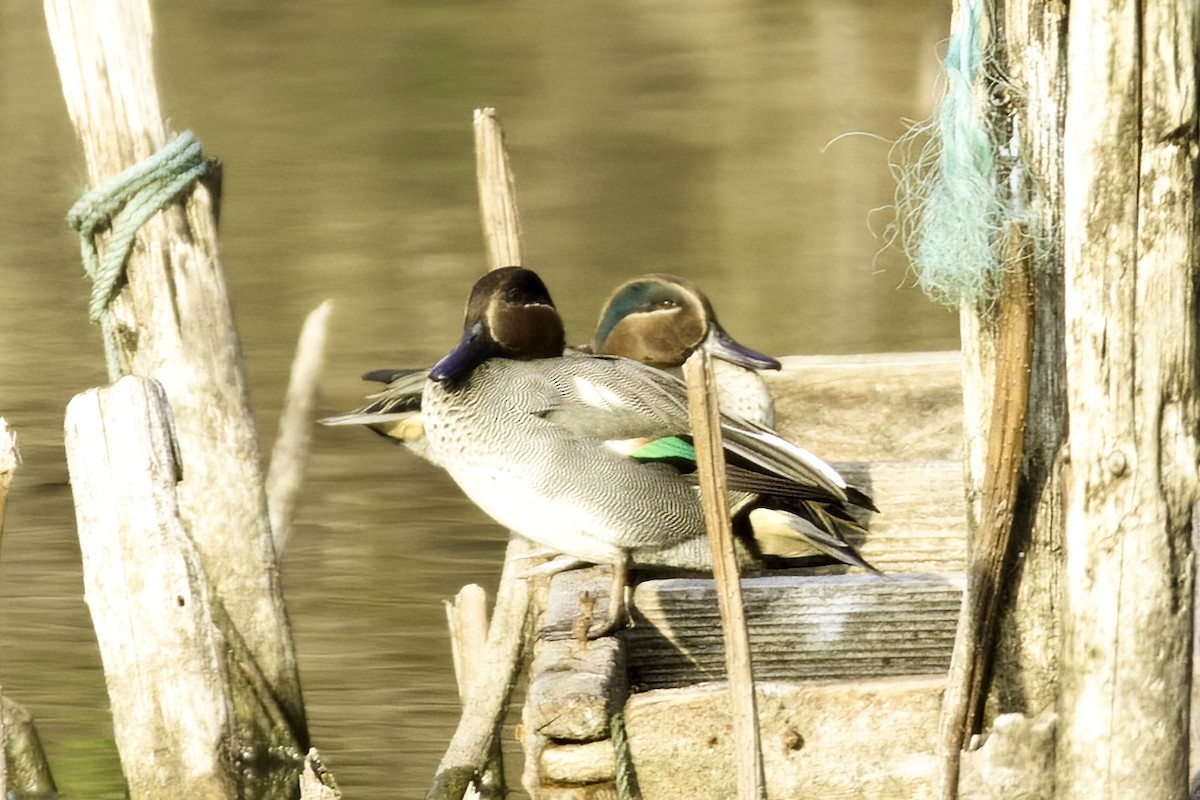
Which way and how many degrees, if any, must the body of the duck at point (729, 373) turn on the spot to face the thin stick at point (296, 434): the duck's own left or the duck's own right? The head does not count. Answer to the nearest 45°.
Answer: approximately 180°

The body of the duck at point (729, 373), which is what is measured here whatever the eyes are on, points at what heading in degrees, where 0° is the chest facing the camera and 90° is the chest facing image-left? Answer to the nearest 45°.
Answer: approximately 270°

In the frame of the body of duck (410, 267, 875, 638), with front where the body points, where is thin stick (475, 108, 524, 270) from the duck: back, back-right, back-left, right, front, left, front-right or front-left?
right

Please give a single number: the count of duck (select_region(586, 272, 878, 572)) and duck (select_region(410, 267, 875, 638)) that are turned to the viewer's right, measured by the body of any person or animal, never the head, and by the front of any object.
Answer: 1

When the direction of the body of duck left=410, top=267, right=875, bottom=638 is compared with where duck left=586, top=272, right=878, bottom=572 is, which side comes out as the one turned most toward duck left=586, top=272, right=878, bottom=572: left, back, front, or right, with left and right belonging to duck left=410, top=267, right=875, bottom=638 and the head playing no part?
right

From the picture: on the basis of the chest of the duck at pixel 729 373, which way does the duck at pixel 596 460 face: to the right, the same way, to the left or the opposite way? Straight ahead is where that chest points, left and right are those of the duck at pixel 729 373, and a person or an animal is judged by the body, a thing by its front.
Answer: the opposite way

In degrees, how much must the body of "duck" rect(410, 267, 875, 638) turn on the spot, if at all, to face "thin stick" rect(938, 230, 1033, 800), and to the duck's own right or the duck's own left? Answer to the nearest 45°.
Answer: approximately 135° to the duck's own left

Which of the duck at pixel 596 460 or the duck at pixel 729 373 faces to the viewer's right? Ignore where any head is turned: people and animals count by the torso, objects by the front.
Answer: the duck at pixel 729 373

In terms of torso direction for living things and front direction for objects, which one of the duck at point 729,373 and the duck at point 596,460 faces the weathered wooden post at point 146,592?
the duck at point 596,460

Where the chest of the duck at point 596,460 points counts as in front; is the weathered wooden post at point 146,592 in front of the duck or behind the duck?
in front

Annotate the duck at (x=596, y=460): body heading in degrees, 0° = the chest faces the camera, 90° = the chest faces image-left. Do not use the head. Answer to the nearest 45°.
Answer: approximately 90°

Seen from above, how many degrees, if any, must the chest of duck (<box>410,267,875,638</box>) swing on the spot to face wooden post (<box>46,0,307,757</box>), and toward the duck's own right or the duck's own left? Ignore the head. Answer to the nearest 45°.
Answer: approximately 45° to the duck's own right
